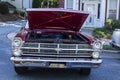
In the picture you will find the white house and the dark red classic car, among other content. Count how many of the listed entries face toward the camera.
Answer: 2

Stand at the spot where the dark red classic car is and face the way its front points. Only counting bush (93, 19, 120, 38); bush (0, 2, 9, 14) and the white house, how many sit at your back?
3

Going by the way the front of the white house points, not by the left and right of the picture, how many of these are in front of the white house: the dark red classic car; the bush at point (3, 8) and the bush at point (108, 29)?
2

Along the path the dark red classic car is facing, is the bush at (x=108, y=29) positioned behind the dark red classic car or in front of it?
behind

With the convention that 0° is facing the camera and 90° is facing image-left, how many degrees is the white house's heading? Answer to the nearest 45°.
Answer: approximately 0°

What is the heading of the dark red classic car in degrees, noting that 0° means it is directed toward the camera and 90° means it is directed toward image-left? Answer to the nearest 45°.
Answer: approximately 0°

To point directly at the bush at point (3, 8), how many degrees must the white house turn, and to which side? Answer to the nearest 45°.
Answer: approximately 135° to its right

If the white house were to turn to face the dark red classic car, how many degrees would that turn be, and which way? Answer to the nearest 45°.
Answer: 0° — it already faces it
